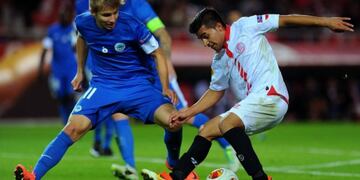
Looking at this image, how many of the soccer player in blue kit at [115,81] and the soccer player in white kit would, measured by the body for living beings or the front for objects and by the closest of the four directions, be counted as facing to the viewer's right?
0

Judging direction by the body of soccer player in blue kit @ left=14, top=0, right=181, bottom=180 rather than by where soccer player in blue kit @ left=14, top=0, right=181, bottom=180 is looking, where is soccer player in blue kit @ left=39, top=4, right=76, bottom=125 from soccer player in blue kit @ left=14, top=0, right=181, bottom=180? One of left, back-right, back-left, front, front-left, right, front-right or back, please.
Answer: back

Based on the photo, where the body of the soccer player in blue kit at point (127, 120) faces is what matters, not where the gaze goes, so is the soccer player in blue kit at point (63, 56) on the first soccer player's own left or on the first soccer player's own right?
on the first soccer player's own right

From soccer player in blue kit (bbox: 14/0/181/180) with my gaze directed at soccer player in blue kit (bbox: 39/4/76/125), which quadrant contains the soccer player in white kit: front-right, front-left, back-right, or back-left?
back-right

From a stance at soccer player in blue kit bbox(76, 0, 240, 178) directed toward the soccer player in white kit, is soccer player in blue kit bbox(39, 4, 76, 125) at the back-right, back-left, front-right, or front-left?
back-left

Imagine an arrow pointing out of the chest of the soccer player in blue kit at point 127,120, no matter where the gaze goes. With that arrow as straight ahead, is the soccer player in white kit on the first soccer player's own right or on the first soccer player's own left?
on the first soccer player's own left

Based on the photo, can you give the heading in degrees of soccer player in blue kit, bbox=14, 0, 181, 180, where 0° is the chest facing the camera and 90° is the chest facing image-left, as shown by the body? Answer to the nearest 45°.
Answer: approximately 0°
